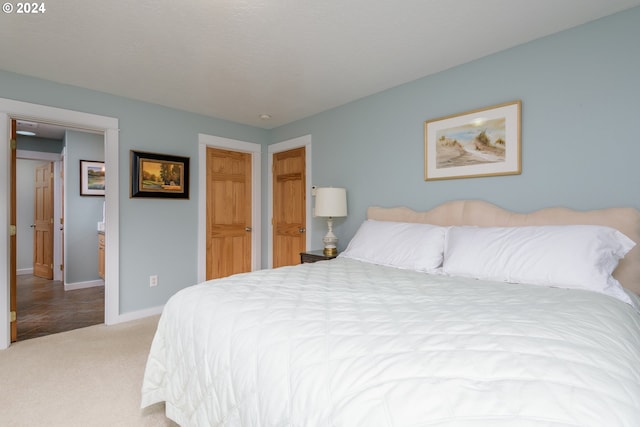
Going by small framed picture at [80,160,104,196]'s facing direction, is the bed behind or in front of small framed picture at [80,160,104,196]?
in front

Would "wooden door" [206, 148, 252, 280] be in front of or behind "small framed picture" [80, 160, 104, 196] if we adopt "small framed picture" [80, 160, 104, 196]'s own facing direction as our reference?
in front

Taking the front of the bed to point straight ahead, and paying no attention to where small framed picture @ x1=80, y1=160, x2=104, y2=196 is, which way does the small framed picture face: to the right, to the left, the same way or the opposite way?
to the left

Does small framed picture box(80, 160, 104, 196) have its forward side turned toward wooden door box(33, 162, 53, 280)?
no

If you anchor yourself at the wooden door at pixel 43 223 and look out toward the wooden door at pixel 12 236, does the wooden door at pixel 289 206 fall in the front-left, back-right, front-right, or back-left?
front-left

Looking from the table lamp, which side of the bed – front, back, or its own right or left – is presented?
right

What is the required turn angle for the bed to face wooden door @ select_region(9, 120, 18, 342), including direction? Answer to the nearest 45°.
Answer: approximately 45° to its right

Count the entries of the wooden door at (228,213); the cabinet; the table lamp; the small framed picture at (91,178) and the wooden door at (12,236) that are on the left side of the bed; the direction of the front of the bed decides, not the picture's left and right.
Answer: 0

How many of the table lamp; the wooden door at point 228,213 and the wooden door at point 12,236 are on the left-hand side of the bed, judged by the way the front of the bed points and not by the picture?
0

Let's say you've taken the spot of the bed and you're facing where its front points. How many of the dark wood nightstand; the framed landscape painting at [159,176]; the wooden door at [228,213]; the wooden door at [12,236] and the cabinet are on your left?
0

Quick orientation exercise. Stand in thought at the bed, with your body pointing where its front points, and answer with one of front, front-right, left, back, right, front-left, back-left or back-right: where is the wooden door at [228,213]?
right

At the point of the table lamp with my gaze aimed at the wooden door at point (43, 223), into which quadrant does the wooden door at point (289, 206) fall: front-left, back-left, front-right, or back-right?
front-right

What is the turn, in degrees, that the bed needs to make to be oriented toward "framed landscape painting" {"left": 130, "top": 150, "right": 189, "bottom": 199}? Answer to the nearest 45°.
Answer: approximately 90° to its right

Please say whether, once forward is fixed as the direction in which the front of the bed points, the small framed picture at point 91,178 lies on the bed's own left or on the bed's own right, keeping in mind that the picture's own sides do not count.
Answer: on the bed's own right

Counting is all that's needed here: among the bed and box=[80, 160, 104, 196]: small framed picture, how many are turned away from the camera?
0

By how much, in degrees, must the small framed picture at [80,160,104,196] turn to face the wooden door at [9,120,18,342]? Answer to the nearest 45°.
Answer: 0° — it already faces it

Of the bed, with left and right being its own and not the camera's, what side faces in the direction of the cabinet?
right

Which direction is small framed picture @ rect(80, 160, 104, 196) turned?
toward the camera

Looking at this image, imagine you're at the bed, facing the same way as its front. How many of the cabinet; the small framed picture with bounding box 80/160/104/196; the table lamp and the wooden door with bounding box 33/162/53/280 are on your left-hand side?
0
